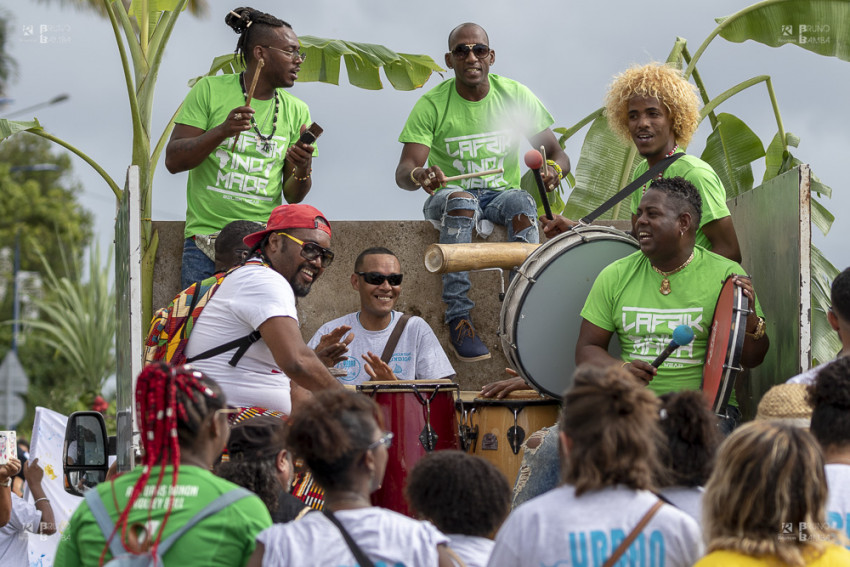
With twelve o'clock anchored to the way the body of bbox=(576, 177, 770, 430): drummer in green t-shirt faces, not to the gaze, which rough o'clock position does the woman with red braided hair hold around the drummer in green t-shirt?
The woman with red braided hair is roughly at 1 o'clock from the drummer in green t-shirt.

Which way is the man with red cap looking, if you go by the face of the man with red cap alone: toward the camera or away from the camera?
toward the camera

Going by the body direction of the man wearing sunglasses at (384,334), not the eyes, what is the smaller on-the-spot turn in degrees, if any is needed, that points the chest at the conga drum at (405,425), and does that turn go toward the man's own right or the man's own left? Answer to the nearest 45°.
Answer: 0° — they already face it

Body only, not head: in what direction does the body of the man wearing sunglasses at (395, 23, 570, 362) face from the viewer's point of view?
toward the camera

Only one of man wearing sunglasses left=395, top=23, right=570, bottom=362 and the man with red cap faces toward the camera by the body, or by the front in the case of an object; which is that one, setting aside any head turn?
the man wearing sunglasses

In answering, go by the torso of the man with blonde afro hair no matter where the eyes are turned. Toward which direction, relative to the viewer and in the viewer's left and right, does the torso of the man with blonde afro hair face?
facing the viewer and to the left of the viewer

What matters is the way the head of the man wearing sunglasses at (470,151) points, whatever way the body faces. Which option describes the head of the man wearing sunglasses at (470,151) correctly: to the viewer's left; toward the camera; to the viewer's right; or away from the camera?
toward the camera

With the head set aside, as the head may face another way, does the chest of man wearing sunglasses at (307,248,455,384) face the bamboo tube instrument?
no

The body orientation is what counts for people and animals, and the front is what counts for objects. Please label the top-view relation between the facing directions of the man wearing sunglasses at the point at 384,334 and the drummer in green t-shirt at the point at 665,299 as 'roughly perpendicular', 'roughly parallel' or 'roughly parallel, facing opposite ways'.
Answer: roughly parallel

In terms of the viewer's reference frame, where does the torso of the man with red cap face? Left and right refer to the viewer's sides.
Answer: facing to the right of the viewer

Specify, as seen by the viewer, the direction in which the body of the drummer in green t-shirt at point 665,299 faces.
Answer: toward the camera

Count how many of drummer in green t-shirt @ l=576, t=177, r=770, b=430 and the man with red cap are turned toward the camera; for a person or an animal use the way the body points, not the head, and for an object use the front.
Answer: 1
